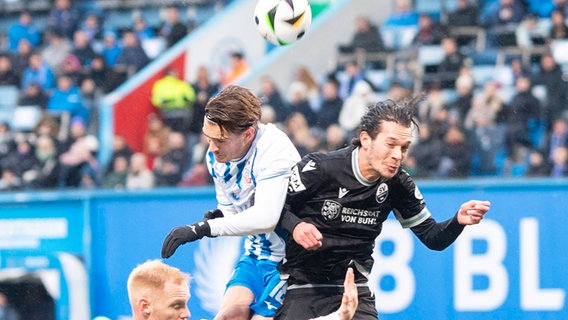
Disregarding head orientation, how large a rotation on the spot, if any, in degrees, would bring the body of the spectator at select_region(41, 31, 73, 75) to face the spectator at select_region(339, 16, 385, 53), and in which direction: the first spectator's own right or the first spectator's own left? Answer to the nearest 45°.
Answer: approximately 45° to the first spectator's own left

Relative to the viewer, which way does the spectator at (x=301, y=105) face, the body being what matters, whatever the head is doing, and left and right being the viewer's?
facing the viewer

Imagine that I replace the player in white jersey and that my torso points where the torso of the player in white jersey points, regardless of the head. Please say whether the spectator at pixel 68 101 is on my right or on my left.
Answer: on my right

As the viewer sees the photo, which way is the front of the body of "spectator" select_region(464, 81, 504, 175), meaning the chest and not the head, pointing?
toward the camera

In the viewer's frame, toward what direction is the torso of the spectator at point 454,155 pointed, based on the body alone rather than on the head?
toward the camera

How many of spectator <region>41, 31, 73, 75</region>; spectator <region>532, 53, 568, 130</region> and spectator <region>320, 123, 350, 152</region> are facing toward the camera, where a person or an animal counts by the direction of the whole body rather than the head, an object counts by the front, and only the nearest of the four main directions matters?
3

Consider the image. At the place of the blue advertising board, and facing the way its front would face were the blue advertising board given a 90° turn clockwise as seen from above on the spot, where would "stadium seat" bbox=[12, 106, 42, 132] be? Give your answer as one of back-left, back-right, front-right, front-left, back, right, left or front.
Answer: front-right

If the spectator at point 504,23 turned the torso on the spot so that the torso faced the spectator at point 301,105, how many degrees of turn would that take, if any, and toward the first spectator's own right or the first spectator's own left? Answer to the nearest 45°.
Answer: approximately 90° to the first spectator's own right

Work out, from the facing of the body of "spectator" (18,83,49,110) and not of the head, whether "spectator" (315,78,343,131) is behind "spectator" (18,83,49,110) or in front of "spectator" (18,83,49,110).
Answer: in front

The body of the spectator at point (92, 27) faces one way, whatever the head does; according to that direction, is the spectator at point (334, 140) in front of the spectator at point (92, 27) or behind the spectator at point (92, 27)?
in front

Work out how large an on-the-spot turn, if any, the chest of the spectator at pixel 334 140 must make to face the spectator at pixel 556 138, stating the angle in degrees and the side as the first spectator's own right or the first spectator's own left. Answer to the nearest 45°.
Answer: approximately 90° to the first spectator's own left

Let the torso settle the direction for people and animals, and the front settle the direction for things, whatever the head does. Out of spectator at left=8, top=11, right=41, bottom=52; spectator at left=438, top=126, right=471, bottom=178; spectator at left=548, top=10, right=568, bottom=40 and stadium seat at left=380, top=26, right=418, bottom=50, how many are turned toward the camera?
4
